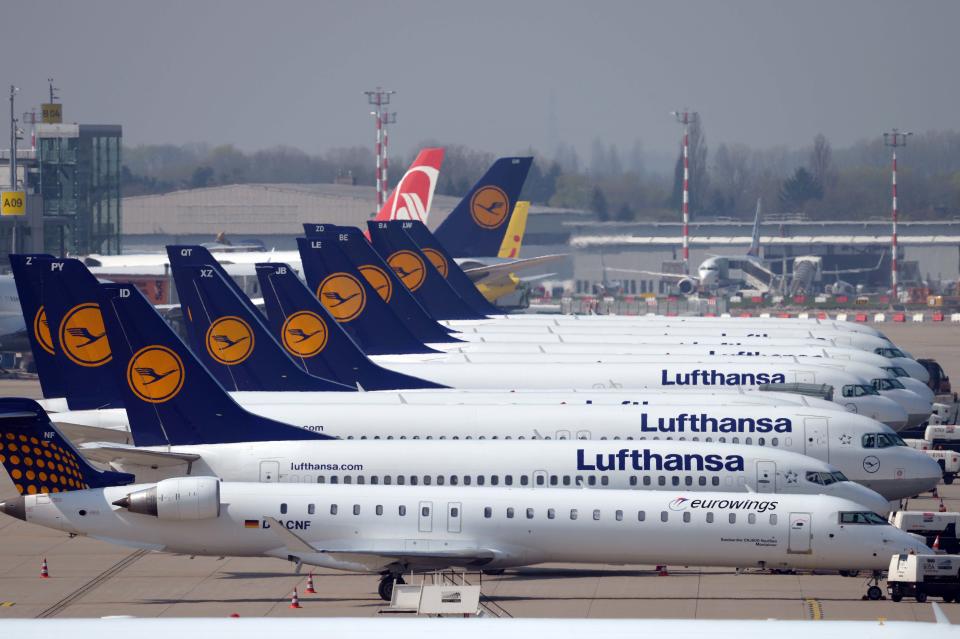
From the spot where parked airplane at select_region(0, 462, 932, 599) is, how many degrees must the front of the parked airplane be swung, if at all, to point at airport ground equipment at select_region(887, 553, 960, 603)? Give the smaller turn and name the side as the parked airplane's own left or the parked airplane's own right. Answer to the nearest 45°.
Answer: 0° — it already faces it

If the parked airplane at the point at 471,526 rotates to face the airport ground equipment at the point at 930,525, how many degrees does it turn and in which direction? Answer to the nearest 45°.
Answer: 0° — it already faces it

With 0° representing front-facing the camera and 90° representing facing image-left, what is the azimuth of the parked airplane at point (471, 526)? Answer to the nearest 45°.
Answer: approximately 270°
